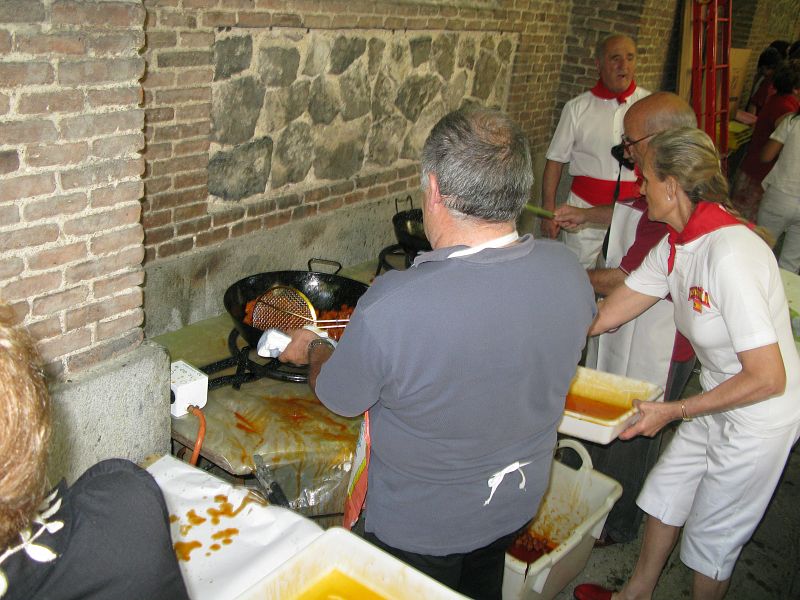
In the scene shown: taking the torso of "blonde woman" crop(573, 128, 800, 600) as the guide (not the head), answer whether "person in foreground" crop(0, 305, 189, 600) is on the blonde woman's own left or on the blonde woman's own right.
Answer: on the blonde woman's own left

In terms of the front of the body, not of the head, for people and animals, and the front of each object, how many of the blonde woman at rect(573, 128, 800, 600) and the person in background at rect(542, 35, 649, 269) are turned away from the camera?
0

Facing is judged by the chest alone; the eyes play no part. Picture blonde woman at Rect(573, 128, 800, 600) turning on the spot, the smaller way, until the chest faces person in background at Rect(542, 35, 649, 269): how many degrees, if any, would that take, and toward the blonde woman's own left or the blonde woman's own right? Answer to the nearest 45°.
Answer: approximately 90° to the blonde woman's own right

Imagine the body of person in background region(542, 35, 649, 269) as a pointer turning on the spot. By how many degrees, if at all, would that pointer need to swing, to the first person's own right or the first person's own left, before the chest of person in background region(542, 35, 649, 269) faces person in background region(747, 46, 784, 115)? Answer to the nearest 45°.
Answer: approximately 135° to the first person's own left

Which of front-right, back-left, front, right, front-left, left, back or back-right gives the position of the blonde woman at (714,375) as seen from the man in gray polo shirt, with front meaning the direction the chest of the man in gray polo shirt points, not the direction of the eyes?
right

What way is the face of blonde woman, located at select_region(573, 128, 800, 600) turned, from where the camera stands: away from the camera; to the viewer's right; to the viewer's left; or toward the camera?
to the viewer's left

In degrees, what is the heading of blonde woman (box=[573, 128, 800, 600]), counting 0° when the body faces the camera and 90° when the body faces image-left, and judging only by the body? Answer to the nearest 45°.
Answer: approximately 90°

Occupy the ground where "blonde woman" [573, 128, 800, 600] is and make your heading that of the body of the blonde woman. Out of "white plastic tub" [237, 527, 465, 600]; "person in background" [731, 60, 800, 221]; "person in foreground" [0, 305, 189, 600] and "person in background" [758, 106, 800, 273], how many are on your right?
2

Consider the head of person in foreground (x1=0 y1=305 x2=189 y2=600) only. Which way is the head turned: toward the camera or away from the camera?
away from the camera

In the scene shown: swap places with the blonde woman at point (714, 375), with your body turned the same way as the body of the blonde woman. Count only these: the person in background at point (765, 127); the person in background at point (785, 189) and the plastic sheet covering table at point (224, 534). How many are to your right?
2

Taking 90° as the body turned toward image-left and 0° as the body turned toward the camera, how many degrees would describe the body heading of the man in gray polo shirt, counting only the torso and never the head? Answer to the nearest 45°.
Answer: approximately 135°

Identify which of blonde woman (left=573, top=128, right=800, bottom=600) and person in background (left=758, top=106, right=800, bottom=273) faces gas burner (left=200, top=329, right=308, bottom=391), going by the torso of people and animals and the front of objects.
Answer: the blonde woman
